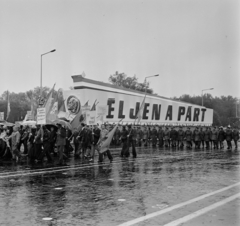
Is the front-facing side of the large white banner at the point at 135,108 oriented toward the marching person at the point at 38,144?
no

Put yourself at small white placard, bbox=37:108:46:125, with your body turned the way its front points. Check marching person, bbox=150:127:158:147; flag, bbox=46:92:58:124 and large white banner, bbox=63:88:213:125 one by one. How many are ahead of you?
0

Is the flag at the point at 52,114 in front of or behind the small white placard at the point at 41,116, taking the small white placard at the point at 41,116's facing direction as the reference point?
behind

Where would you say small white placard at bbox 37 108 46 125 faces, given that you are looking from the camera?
facing the viewer

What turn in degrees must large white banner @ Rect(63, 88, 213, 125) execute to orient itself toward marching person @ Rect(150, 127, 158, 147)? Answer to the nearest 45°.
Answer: approximately 45° to its right

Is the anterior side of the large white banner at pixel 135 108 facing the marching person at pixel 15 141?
no

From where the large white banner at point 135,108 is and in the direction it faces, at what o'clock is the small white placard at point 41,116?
the small white placard at point 41,116 is roughly at 2 o'clock from the large white banner at point 135,108.

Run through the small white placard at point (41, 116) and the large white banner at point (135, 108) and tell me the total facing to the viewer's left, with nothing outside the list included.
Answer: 0

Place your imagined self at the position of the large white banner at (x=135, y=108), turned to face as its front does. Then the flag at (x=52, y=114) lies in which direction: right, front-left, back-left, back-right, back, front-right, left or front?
front-right

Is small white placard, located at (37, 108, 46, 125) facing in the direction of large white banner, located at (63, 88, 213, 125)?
no

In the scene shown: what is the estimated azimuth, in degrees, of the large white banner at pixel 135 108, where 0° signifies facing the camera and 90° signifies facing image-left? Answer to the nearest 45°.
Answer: approximately 315°

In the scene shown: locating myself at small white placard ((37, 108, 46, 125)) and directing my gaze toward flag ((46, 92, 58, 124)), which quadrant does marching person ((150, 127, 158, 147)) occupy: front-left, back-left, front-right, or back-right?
front-right
